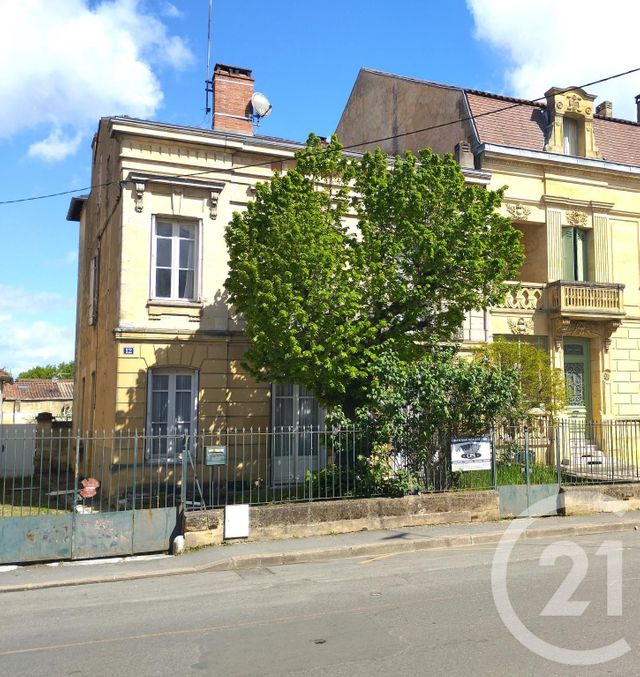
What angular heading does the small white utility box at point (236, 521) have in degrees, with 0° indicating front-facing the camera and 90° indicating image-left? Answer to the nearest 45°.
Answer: approximately 0°

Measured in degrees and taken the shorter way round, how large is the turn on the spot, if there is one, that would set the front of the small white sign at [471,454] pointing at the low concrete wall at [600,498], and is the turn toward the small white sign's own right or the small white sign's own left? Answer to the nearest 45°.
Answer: approximately 135° to the small white sign's own left

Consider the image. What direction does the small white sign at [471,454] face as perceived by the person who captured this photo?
facing the viewer

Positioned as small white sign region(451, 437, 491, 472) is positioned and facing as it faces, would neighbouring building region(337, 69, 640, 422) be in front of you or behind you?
behind

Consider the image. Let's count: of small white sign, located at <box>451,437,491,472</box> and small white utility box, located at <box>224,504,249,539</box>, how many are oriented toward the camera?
2

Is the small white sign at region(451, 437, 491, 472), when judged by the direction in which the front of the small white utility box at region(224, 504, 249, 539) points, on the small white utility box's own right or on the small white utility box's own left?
on the small white utility box's own left

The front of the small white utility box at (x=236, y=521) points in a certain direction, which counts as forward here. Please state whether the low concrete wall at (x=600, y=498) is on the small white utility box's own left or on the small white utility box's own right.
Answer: on the small white utility box's own left

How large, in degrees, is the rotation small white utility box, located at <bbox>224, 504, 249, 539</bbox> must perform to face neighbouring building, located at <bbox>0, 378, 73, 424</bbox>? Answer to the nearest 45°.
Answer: approximately 180°

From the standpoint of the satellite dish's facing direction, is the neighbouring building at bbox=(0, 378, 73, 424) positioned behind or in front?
behind

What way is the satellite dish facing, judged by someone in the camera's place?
facing the viewer and to the right of the viewer
